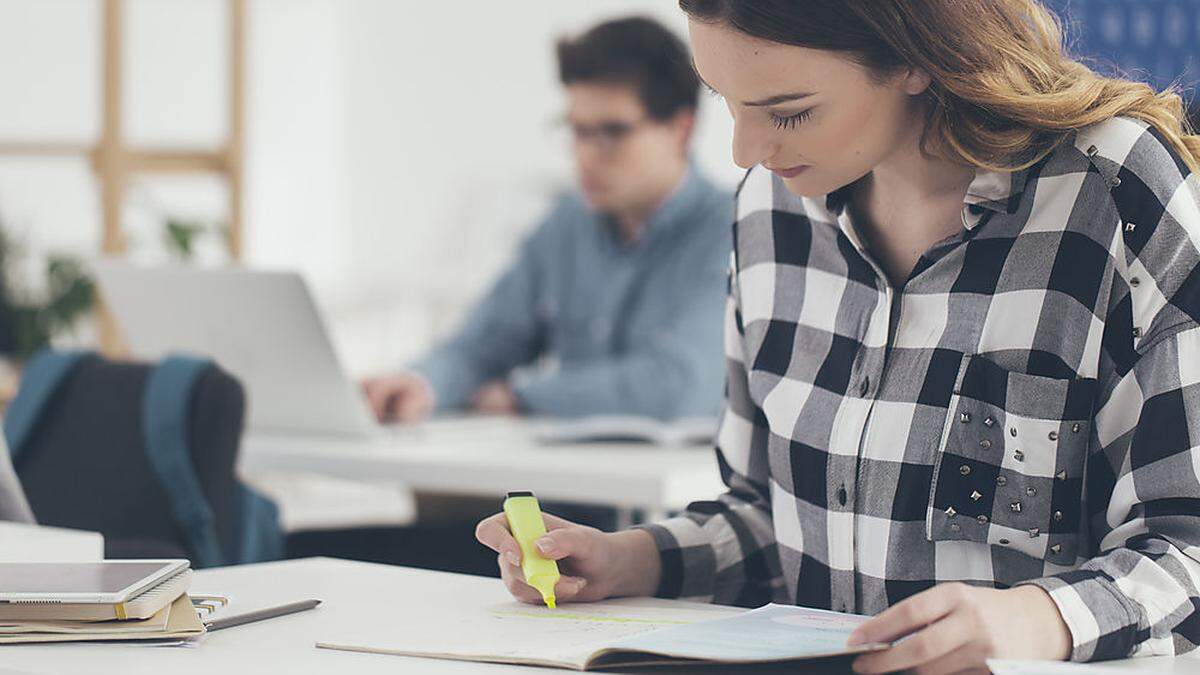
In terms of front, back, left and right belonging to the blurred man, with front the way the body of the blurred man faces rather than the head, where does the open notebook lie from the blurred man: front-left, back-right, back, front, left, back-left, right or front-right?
front-left

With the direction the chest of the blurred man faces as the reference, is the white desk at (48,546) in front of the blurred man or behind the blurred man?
in front

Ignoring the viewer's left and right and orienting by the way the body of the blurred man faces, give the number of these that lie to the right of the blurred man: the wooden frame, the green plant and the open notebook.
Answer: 2

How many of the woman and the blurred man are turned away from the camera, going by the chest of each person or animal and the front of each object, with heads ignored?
0

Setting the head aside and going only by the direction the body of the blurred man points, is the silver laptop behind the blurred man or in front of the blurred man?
in front

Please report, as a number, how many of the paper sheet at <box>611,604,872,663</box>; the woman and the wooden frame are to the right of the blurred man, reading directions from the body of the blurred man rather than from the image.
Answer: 1

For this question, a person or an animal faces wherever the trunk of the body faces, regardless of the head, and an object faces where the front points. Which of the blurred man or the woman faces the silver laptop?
the blurred man

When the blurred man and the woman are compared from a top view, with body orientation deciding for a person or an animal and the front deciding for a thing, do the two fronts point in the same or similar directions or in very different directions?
same or similar directions

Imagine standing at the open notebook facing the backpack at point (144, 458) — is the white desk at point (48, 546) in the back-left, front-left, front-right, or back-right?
front-left

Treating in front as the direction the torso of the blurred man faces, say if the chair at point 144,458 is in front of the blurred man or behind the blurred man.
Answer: in front

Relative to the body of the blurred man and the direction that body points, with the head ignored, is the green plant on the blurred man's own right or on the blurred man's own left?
on the blurred man's own right

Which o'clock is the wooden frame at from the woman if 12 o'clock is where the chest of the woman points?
The wooden frame is roughly at 3 o'clock from the woman.

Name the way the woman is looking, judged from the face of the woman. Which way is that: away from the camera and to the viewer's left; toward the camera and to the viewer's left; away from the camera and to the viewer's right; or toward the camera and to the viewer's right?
toward the camera and to the viewer's left

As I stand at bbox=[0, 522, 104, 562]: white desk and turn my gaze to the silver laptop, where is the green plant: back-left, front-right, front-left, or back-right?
front-left

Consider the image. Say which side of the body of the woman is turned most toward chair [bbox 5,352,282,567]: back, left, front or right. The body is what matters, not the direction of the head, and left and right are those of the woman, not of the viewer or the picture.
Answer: right

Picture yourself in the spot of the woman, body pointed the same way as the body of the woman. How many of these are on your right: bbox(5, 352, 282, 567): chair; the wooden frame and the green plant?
3

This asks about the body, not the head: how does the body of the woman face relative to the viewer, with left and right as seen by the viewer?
facing the viewer and to the left of the viewer
